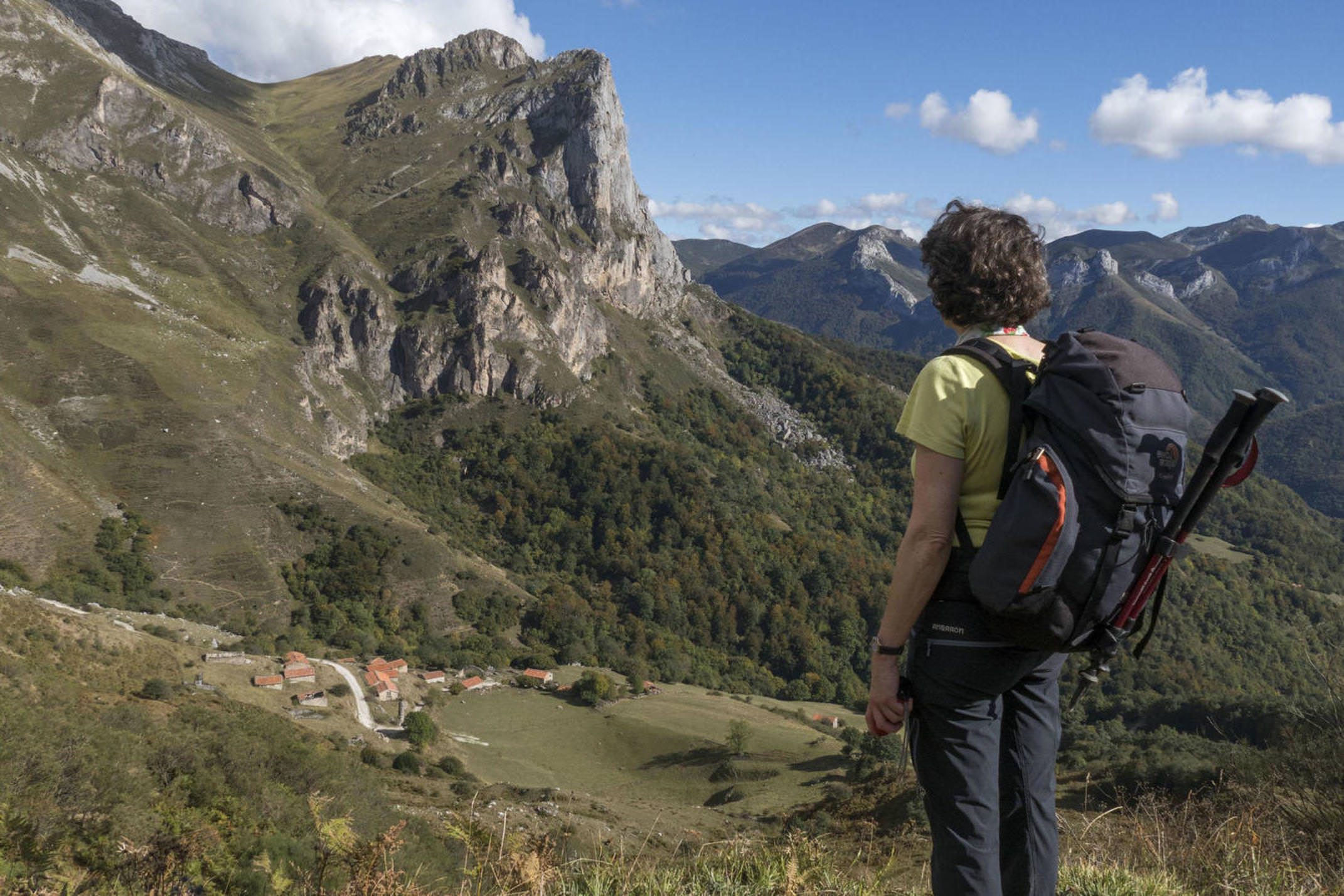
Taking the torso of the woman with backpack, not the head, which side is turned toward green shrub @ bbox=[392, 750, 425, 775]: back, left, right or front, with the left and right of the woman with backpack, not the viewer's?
front

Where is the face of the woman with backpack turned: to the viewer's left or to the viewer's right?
to the viewer's left

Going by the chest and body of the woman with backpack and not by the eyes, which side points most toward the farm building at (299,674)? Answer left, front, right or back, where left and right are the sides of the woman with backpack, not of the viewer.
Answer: front

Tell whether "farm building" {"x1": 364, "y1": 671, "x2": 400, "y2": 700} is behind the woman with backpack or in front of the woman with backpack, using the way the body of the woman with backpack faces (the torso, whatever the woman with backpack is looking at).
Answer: in front

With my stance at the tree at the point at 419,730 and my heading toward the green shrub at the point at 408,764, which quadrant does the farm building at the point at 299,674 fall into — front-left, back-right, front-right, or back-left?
back-right

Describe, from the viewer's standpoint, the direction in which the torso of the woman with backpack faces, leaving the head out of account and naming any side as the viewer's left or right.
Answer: facing away from the viewer and to the left of the viewer

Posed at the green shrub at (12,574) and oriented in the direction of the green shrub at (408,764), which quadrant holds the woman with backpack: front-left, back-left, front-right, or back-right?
front-right

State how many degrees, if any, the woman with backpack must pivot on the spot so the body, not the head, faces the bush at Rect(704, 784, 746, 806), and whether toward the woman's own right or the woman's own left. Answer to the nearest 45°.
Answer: approximately 45° to the woman's own right

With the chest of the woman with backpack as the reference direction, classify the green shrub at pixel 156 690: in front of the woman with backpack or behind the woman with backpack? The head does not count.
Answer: in front

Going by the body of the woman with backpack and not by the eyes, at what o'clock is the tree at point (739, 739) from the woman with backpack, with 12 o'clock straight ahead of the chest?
The tree is roughly at 1 o'clock from the woman with backpack.

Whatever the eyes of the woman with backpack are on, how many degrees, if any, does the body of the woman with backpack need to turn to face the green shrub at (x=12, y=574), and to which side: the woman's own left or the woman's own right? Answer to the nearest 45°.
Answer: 0° — they already face it

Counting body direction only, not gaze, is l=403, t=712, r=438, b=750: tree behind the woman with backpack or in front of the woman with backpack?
in front
